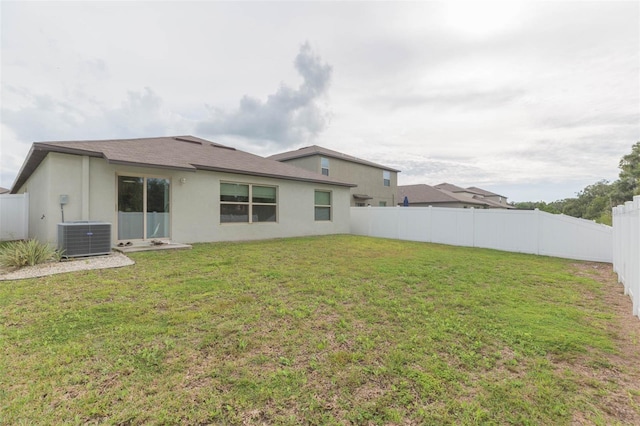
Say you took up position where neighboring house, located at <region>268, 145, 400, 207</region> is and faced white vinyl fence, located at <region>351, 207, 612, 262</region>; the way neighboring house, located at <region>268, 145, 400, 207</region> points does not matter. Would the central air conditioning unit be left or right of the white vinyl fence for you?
right

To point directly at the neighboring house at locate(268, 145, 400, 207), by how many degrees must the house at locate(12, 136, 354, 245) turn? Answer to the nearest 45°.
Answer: approximately 90° to its right

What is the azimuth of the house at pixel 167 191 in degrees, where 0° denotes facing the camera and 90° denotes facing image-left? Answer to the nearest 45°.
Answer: approximately 135°

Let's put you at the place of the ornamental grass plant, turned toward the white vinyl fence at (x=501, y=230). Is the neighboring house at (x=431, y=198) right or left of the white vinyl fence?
left
